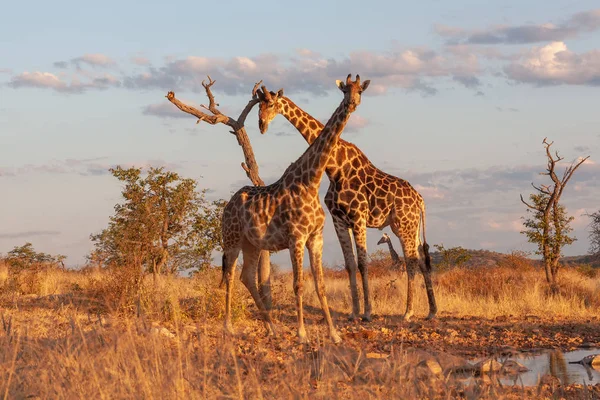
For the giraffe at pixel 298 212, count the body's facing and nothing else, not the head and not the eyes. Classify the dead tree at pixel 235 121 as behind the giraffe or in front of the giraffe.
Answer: behind

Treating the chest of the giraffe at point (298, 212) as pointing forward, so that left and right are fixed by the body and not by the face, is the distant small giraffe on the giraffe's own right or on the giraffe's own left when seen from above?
on the giraffe's own left

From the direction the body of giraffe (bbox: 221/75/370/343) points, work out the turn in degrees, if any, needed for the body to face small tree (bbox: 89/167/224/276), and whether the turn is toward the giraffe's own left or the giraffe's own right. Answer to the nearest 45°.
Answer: approximately 135° to the giraffe's own left

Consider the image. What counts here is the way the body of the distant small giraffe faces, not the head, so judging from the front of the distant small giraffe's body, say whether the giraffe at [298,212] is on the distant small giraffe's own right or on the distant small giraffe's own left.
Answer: on the distant small giraffe's own left

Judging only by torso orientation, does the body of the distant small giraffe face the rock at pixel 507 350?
no

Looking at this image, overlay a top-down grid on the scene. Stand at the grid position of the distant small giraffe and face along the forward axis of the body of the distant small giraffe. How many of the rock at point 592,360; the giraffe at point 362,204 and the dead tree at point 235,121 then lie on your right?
0

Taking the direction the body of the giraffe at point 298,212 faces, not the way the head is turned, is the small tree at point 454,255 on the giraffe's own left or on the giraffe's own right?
on the giraffe's own left

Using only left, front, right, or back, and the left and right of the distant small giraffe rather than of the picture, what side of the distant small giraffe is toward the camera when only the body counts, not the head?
left

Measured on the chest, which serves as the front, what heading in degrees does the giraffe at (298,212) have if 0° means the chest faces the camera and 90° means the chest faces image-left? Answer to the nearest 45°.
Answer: approximately 315°

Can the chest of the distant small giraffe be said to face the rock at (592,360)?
no

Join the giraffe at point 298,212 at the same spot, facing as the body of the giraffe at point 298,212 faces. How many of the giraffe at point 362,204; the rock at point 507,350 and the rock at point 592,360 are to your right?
0

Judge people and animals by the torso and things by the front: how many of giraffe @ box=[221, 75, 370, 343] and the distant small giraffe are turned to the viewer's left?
1
